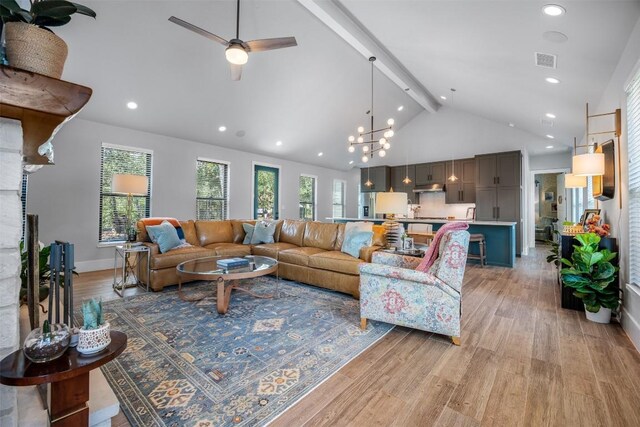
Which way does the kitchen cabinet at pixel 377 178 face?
toward the camera

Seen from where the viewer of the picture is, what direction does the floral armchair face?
facing to the left of the viewer

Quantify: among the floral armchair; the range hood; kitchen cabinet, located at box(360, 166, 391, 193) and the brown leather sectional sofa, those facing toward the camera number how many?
3

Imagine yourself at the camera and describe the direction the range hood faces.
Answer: facing the viewer

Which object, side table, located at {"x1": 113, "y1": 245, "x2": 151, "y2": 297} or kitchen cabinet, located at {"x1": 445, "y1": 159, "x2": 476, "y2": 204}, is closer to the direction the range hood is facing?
the side table

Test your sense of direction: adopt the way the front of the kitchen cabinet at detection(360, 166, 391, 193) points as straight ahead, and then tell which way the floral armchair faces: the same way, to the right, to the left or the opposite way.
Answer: to the right

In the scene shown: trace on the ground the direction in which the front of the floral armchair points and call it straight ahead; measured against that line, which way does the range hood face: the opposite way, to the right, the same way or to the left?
to the left

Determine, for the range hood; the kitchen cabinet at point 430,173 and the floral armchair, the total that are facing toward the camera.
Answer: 2

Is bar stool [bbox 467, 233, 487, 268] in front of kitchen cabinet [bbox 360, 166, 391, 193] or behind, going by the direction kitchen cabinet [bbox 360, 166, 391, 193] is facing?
in front

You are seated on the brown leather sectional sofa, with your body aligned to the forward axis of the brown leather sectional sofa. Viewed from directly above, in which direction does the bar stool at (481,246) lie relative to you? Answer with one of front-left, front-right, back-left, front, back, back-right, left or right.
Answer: left

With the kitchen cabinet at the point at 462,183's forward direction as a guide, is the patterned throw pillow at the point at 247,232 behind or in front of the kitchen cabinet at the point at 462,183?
in front

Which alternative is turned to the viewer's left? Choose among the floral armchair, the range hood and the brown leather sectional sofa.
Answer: the floral armchair

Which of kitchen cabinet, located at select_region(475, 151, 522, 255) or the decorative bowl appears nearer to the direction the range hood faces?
the decorative bowl

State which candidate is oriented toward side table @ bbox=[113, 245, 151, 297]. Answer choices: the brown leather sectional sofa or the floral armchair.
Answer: the floral armchair

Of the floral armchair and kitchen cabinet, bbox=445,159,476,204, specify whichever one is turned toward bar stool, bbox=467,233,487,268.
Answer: the kitchen cabinet

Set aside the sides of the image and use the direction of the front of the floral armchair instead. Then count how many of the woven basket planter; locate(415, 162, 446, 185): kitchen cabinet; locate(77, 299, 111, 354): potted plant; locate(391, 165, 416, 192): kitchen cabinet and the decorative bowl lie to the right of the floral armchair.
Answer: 2
